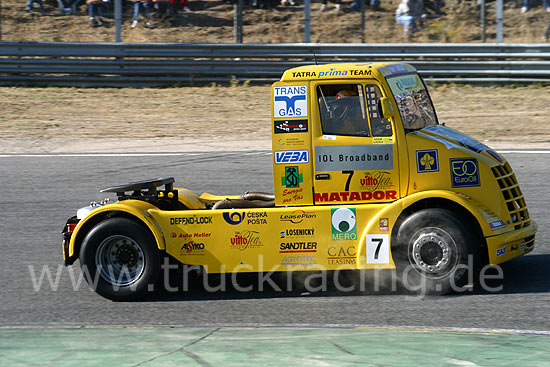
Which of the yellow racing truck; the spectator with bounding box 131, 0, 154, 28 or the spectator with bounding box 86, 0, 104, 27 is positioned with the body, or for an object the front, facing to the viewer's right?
the yellow racing truck

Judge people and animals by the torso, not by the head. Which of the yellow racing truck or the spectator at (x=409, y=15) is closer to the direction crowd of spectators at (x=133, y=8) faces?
the yellow racing truck

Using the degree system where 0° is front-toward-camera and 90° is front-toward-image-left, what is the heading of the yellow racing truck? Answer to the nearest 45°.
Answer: approximately 270°

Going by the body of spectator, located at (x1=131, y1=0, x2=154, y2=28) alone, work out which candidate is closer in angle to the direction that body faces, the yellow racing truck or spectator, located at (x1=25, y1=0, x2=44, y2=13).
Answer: the yellow racing truck

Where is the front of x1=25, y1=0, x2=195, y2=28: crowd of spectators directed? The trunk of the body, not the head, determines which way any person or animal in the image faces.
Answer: toward the camera

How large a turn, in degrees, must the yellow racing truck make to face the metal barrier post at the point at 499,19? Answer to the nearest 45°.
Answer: approximately 90° to its left

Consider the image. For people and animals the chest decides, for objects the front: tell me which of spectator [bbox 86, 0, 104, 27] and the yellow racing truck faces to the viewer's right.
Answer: the yellow racing truck

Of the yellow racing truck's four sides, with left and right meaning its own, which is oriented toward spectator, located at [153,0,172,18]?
left

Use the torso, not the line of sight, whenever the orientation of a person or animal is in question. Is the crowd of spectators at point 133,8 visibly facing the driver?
yes

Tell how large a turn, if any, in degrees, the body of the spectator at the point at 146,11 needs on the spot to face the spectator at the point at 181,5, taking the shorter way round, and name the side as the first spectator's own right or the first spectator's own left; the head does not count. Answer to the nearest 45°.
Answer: approximately 90° to the first spectator's own left
